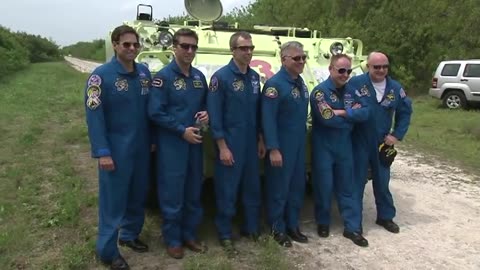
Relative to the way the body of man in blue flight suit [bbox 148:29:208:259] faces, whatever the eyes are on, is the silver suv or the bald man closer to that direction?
the bald man

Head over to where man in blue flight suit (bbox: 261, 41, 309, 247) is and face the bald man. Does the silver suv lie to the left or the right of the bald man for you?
left

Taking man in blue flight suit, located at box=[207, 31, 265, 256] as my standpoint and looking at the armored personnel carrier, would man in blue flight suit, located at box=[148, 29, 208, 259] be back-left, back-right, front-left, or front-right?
back-left

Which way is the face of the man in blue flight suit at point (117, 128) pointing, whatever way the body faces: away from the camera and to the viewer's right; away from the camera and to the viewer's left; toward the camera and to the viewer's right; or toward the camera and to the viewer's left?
toward the camera and to the viewer's right

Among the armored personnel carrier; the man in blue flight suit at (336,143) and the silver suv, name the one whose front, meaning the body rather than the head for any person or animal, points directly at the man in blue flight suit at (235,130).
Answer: the armored personnel carrier

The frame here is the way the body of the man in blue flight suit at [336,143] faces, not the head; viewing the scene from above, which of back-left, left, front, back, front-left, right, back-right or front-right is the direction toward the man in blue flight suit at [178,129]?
right

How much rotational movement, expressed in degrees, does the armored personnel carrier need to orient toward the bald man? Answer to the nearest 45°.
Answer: approximately 45° to its left

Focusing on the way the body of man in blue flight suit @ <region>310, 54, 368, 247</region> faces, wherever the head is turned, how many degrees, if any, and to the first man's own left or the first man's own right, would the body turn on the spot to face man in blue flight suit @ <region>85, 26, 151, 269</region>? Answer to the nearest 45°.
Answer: approximately 90° to the first man's own right
